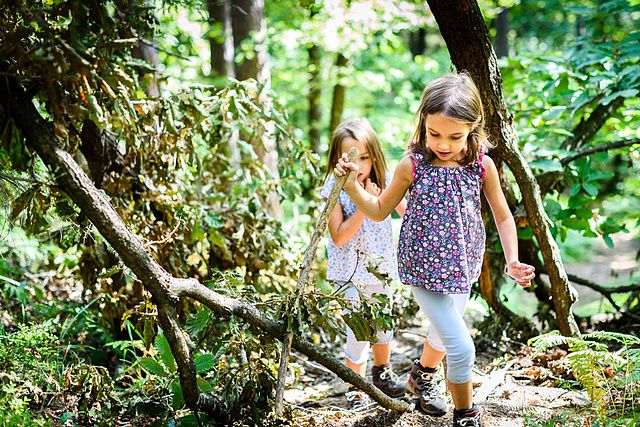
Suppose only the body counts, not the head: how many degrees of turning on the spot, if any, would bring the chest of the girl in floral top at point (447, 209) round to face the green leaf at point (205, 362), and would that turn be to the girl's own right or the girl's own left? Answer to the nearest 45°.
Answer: approximately 90° to the girl's own right

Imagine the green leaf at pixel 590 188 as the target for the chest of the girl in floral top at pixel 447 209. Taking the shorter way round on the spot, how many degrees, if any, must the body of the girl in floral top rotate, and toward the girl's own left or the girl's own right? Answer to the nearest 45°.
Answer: approximately 135° to the girl's own left

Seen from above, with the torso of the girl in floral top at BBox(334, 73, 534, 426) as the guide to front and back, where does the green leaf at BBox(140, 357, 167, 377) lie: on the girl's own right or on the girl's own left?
on the girl's own right

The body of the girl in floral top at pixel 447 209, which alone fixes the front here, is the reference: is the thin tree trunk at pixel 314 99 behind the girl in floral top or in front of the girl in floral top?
behind

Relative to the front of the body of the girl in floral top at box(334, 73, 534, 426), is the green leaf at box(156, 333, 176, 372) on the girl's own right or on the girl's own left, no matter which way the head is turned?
on the girl's own right

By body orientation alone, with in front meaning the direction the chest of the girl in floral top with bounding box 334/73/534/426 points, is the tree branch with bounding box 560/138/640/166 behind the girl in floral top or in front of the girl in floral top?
behind

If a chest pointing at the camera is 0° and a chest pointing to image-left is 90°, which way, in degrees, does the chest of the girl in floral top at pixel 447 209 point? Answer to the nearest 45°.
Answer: approximately 0°

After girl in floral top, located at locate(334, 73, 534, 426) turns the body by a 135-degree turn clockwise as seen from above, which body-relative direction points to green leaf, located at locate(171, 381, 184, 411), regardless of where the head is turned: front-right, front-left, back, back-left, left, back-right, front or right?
front-left

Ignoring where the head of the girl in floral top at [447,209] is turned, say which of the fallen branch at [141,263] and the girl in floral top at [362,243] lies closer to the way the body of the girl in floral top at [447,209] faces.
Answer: the fallen branch

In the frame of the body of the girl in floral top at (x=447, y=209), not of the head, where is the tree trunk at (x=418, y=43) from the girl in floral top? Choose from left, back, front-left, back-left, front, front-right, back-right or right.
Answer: back

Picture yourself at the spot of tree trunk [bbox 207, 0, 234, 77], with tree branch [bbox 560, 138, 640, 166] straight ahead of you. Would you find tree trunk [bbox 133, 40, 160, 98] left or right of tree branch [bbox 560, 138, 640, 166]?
right
